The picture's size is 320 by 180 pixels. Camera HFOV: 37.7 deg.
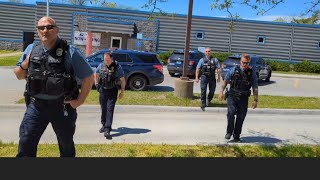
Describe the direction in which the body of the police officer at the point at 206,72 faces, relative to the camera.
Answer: toward the camera

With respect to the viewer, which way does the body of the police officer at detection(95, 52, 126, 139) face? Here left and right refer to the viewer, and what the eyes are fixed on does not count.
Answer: facing the viewer

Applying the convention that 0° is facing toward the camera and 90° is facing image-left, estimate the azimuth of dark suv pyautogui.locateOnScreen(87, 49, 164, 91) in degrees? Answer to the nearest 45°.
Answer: approximately 90°

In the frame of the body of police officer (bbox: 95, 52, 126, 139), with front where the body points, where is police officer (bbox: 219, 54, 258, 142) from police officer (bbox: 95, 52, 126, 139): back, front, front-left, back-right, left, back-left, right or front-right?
left

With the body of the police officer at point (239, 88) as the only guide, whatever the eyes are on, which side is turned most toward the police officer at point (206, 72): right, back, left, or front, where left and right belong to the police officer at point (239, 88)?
back

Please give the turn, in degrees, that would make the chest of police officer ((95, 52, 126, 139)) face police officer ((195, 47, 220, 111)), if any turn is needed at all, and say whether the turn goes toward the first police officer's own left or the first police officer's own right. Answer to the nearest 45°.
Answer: approximately 135° to the first police officer's own left

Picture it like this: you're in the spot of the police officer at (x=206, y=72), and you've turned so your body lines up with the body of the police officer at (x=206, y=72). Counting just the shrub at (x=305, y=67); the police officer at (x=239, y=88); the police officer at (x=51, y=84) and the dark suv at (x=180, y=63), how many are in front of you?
2

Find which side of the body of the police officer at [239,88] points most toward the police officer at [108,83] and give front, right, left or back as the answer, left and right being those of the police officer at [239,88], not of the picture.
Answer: right
